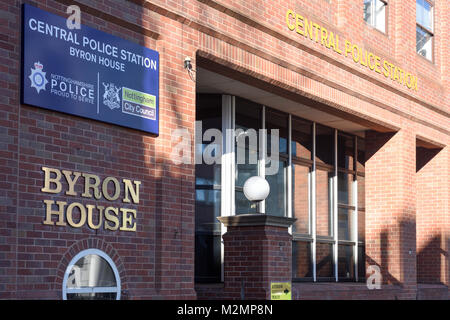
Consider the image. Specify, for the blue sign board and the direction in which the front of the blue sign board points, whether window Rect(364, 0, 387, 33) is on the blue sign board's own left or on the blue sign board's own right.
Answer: on the blue sign board's own left

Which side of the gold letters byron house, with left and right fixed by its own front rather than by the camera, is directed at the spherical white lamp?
left

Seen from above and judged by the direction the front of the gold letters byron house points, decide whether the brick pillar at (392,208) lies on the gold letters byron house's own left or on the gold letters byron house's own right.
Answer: on the gold letters byron house's own left

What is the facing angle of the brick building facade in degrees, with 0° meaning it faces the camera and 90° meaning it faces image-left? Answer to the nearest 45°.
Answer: approximately 315°

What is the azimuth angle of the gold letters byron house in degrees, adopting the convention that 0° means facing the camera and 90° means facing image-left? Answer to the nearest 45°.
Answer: approximately 315°
